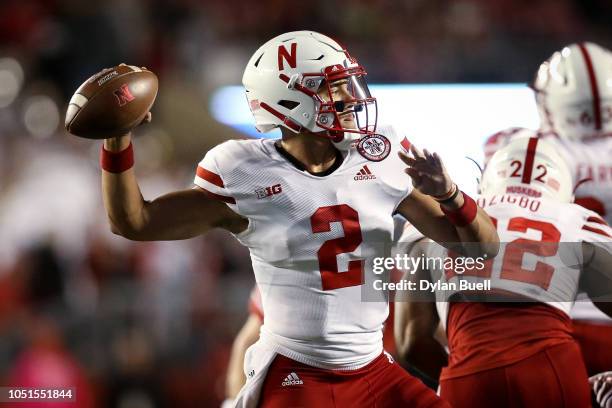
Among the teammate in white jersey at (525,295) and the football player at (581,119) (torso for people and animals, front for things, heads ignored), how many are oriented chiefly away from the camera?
2

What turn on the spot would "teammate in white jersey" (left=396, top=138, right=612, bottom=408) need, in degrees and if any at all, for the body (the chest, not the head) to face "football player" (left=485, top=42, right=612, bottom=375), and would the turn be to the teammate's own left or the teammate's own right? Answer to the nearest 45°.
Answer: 0° — they already face them

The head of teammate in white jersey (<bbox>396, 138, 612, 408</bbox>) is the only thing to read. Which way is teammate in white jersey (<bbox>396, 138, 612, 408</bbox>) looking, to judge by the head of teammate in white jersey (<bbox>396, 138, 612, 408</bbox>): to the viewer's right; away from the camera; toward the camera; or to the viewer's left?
away from the camera

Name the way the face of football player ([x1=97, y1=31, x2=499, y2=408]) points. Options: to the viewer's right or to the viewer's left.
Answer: to the viewer's right

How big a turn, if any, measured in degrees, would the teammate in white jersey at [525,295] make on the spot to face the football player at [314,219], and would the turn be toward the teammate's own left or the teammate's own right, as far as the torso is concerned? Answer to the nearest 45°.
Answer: approximately 135° to the teammate's own left

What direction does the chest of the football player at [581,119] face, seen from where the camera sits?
away from the camera

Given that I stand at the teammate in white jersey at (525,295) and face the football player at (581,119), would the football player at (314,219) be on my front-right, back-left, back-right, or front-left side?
back-left

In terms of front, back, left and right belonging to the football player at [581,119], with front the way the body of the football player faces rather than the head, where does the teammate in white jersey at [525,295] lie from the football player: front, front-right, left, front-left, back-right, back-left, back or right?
back

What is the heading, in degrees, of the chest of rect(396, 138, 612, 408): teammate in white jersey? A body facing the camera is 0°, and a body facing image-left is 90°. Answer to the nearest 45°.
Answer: approximately 180°
